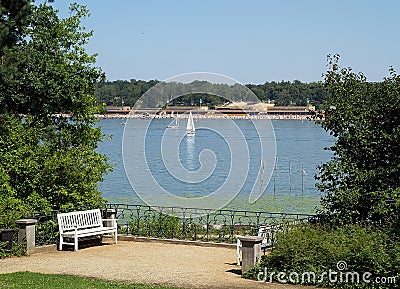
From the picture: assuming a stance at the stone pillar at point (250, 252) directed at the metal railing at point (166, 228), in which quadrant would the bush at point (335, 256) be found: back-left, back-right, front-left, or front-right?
back-right

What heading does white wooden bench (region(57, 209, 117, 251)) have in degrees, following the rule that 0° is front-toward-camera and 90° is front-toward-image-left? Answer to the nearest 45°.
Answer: approximately 315°

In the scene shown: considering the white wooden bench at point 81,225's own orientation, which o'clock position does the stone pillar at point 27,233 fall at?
The stone pillar is roughly at 3 o'clock from the white wooden bench.

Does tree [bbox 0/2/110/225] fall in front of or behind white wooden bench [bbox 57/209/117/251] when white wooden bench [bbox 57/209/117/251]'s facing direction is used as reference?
behind

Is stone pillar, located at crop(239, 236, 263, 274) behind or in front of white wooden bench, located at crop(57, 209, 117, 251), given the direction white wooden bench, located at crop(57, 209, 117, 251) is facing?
in front

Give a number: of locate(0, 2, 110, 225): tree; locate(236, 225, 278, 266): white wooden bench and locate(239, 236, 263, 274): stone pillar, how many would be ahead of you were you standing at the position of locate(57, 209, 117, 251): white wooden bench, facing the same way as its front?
2
